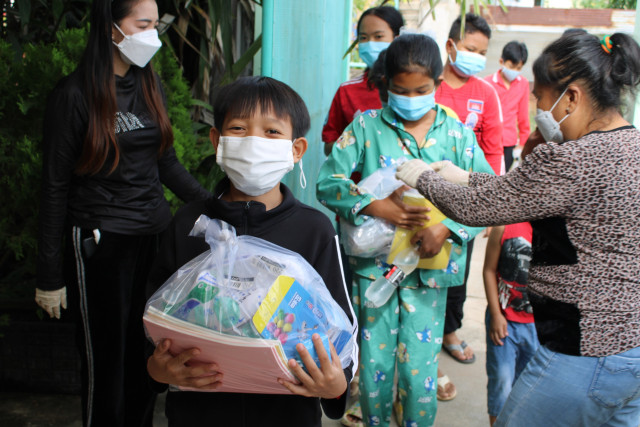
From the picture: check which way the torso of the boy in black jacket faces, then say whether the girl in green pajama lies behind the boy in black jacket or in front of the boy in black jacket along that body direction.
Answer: behind

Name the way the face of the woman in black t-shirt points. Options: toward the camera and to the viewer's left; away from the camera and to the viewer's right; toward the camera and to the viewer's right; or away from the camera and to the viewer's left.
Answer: toward the camera and to the viewer's right

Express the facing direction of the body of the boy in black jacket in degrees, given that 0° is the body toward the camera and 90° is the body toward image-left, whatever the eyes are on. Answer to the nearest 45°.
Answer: approximately 0°

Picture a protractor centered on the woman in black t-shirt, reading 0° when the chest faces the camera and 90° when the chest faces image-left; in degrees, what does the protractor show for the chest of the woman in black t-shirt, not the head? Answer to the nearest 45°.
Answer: approximately 315°

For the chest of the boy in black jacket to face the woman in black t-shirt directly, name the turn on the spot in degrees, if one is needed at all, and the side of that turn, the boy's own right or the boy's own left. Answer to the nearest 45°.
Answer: approximately 135° to the boy's own right

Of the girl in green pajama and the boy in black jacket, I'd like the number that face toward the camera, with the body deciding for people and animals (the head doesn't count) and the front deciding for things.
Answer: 2

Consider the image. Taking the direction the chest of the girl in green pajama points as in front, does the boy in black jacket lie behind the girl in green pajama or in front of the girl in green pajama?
in front

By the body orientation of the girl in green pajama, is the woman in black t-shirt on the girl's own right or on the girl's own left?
on the girl's own right

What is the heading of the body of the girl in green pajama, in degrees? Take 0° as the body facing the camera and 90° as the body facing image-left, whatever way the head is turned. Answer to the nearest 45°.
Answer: approximately 0°

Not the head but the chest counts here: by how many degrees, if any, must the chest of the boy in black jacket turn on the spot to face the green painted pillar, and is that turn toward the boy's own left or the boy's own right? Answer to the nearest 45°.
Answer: approximately 180°

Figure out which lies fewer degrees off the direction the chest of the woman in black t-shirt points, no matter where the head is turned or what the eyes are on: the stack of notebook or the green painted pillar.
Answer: the stack of notebook
